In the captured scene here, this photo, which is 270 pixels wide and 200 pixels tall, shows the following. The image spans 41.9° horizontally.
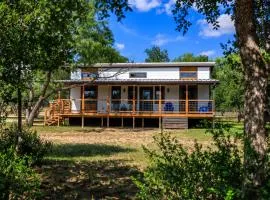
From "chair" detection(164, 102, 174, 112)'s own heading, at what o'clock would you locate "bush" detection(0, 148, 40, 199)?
The bush is roughly at 12 o'clock from the chair.

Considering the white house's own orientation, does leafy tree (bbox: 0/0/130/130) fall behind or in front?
in front

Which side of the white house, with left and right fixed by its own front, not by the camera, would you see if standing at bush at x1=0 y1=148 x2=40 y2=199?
front

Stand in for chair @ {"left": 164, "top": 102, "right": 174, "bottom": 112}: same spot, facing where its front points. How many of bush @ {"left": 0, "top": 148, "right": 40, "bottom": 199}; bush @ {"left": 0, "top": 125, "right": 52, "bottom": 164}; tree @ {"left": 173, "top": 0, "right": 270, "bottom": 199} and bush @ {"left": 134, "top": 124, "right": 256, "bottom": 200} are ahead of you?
4

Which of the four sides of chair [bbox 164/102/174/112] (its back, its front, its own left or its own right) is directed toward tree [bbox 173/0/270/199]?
front

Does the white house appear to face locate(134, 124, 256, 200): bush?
yes

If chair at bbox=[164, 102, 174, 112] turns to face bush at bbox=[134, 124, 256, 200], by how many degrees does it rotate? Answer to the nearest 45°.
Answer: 0° — it already faces it
